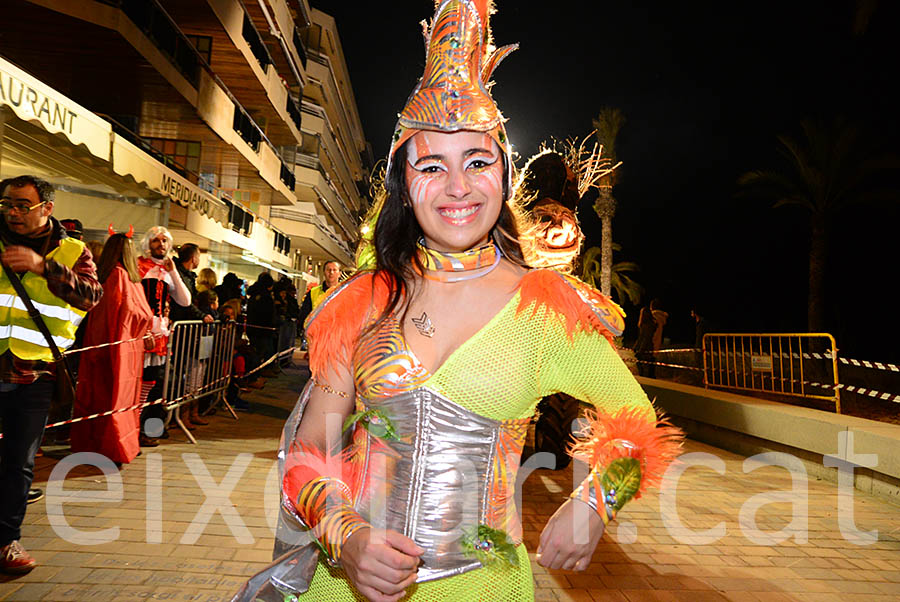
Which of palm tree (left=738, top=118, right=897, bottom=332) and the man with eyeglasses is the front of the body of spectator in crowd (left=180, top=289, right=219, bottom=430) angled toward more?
the palm tree

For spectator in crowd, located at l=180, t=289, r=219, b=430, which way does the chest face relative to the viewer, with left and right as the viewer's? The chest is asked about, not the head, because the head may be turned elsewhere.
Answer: facing to the right of the viewer

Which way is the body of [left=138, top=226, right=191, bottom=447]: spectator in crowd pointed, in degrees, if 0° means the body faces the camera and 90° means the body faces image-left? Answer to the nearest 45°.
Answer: approximately 315°

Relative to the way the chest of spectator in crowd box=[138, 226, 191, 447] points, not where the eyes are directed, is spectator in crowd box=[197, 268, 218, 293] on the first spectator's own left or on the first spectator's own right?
on the first spectator's own left

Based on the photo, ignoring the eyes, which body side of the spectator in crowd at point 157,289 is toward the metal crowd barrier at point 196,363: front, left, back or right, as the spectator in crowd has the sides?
left

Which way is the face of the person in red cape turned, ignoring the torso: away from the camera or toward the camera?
away from the camera

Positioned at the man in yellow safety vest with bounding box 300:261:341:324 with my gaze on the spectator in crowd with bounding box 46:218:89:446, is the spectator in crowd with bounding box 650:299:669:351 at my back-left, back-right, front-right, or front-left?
back-left

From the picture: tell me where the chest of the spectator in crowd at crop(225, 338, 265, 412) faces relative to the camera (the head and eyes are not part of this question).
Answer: to the viewer's right

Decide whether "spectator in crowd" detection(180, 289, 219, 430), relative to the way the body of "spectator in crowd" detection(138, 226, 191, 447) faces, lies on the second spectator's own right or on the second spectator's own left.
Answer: on the second spectator's own left
